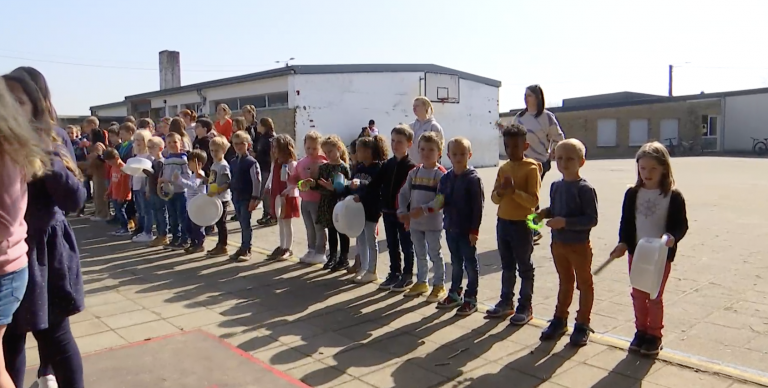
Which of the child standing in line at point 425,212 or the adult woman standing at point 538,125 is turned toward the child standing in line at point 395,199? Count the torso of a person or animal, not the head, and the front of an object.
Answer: the adult woman standing

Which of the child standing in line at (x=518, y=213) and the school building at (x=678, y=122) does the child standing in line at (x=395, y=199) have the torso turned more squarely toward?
the child standing in line

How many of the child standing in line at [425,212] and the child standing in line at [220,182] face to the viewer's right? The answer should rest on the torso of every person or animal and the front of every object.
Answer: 0

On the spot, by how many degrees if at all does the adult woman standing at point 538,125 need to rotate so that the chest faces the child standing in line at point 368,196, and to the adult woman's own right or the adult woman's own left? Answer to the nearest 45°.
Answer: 0° — they already face them

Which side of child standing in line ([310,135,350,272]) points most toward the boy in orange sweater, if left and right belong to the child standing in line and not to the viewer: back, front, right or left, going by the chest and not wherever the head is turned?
right

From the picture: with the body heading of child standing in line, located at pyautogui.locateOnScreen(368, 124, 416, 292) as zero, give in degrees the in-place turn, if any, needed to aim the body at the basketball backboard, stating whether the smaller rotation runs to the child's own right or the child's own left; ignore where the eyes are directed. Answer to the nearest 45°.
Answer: approximately 135° to the child's own right

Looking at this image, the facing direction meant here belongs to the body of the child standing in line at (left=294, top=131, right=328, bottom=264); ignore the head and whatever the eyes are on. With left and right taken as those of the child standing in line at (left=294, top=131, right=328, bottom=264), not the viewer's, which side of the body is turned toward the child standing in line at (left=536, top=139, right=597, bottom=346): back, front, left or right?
left

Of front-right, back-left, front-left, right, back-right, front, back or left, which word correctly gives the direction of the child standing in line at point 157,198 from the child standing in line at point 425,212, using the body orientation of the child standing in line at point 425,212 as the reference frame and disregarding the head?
right

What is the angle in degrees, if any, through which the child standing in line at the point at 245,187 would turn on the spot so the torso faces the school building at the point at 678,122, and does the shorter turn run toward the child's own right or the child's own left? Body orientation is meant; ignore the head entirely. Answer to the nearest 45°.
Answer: approximately 180°

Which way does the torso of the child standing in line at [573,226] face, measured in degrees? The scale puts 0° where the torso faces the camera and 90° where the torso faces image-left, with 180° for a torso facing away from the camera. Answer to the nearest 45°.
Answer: approximately 45°

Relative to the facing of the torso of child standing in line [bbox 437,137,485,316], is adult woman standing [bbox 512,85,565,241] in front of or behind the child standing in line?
behind
